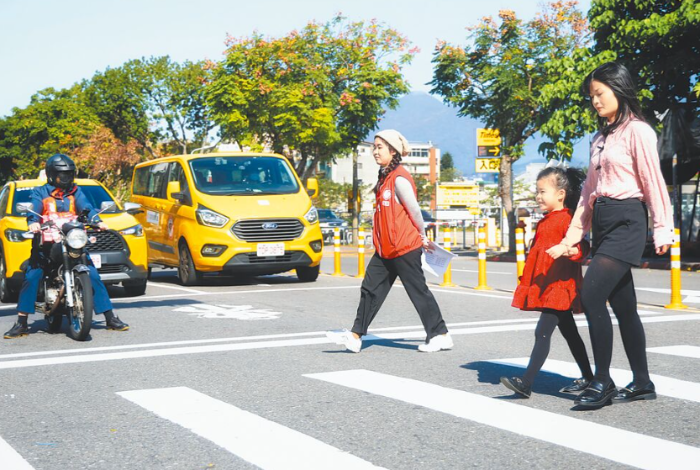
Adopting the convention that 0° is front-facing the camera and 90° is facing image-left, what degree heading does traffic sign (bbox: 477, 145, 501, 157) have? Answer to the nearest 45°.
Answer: approximately 0°

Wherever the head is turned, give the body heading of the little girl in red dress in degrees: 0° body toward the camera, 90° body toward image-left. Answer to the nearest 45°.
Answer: approximately 90°

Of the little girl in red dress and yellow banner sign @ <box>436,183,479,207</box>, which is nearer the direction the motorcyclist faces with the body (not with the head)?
the little girl in red dress

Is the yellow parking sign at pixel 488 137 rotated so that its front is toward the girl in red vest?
yes

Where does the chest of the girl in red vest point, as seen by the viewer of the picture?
to the viewer's left

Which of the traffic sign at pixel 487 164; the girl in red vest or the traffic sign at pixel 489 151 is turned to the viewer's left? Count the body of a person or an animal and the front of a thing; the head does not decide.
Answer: the girl in red vest

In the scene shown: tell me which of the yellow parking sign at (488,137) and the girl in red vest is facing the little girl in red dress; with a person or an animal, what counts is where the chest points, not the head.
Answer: the yellow parking sign

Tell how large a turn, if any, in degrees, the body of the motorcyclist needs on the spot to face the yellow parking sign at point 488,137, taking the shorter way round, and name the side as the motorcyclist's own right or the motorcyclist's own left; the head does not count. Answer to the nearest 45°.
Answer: approximately 135° to the motorcyclist's own left

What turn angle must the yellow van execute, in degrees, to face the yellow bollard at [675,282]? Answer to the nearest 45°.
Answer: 0° — it already faces it
